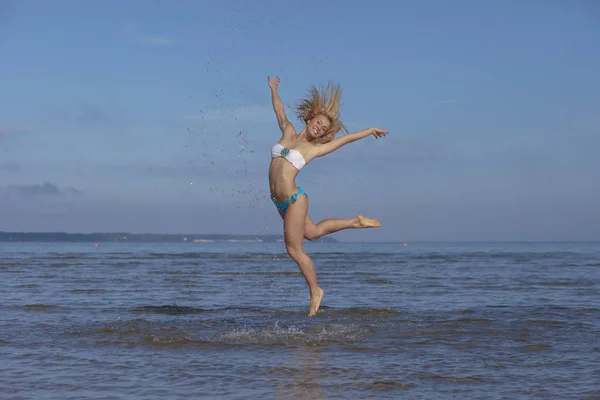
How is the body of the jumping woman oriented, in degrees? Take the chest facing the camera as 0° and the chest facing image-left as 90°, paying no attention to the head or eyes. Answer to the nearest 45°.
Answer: approximately 45°
